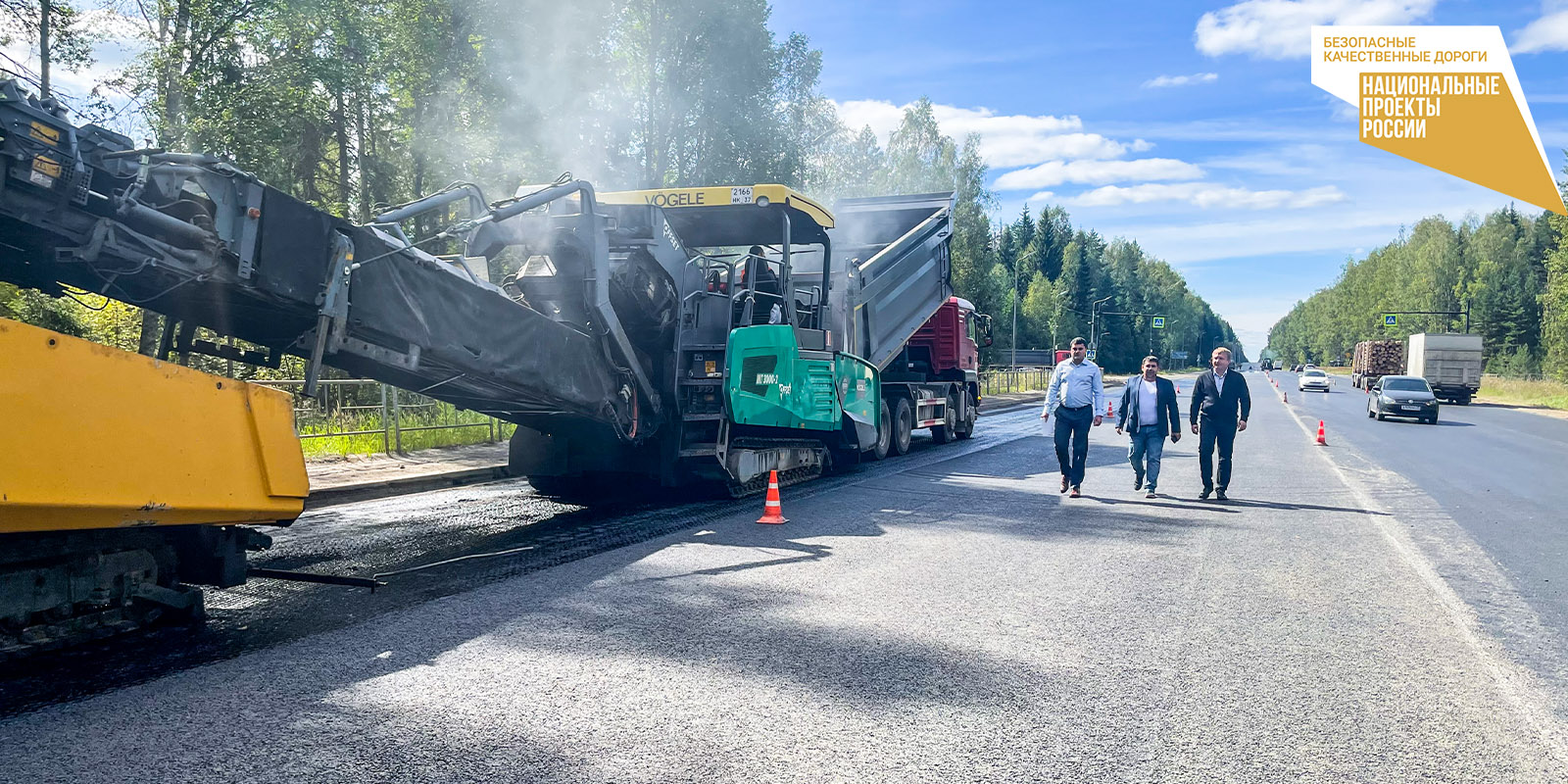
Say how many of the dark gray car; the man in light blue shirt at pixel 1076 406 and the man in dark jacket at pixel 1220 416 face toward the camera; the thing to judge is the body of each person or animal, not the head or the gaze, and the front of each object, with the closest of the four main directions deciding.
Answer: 3

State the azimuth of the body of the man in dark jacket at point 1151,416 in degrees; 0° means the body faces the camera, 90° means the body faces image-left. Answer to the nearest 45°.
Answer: approximately 0°

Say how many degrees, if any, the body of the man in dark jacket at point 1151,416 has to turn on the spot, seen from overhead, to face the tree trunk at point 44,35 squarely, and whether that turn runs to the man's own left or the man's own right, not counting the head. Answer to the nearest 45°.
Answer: approximately 90° to the man's own right

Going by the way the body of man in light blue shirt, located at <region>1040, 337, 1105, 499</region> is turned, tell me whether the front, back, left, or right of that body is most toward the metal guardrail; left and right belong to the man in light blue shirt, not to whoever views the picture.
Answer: right

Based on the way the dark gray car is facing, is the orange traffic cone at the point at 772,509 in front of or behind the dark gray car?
in front

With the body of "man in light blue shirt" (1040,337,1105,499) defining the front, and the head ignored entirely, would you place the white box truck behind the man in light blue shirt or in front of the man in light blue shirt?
behind

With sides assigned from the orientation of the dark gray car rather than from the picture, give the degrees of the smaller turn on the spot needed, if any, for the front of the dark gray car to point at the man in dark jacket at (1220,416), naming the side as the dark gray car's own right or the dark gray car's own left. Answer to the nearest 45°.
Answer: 0° — it already faces them

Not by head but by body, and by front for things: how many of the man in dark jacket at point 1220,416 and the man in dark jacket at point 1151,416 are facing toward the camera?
2

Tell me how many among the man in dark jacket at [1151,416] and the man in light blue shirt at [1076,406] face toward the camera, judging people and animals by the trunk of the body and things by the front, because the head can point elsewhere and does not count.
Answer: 2
